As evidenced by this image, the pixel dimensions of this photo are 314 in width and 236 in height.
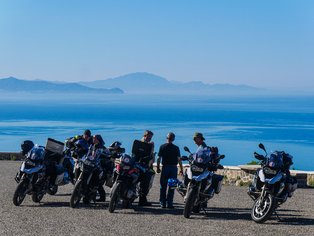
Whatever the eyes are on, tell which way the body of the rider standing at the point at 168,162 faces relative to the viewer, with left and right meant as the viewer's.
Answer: facing away from the viewer

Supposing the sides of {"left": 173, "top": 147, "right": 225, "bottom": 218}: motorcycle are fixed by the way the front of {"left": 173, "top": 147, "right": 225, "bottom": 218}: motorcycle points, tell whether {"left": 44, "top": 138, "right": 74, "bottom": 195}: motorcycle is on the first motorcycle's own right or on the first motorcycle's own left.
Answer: on the first motorcycle's own right

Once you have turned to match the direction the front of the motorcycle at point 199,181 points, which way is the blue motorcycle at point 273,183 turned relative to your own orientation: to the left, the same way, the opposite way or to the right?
the same way

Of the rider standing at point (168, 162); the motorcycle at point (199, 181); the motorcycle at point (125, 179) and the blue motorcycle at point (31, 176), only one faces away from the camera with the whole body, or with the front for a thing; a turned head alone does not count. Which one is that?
the rider standing

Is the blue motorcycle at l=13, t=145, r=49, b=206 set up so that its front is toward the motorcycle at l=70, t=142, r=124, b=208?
no

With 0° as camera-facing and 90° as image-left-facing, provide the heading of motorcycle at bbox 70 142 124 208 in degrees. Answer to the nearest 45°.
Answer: approximately 45°

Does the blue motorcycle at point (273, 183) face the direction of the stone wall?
no

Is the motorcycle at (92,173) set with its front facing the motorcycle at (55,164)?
no

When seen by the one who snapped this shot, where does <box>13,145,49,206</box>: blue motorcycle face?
facing the viewer and to the left of the viewer

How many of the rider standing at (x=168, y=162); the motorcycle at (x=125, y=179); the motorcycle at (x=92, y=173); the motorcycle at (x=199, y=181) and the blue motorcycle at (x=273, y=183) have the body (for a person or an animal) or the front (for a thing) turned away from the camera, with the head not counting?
1

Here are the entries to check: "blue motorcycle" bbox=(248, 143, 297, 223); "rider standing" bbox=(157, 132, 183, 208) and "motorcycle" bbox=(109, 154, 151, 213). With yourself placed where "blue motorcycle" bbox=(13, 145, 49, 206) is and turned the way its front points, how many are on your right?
0

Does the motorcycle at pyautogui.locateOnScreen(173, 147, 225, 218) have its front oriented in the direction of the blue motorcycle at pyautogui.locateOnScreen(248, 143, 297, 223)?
no

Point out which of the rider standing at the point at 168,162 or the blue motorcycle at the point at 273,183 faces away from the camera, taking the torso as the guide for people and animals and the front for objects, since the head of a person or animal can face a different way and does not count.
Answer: the rider standing

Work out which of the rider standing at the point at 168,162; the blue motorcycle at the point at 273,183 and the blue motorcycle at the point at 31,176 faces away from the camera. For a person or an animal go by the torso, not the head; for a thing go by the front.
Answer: the rider standing

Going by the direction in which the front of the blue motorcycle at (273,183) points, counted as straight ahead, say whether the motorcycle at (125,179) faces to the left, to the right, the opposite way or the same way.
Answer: the same way

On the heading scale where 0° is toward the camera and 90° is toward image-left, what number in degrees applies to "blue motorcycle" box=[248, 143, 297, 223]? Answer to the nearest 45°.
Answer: approximately 45°

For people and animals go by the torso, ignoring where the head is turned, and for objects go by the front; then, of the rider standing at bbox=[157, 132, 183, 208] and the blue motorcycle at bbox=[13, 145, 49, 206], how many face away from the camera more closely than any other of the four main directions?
1

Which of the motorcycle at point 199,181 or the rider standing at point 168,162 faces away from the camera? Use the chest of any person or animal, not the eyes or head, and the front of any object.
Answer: the rider standing
